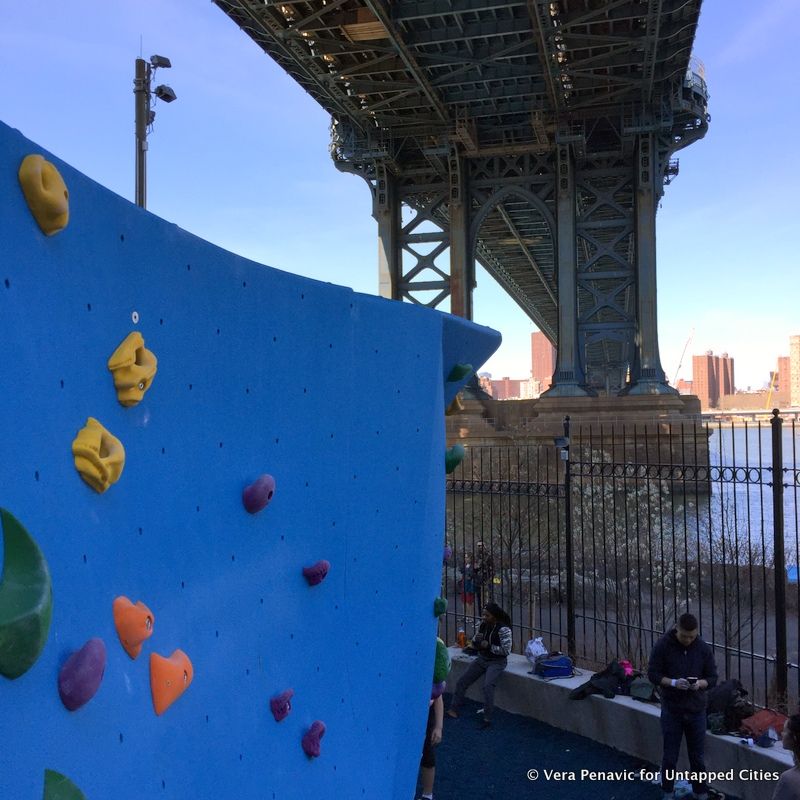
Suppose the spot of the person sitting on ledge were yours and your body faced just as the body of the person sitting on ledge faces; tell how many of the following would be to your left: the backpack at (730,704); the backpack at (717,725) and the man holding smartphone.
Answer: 3

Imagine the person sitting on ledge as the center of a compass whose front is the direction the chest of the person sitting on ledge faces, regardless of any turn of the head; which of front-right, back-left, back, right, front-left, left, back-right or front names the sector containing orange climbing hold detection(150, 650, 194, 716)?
front-left

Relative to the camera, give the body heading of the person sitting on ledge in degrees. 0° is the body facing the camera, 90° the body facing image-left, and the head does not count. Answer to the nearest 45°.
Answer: approximately 45°

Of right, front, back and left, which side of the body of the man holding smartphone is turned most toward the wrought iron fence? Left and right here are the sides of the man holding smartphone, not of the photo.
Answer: back

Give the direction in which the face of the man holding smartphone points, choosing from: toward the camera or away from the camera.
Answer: toward the camera

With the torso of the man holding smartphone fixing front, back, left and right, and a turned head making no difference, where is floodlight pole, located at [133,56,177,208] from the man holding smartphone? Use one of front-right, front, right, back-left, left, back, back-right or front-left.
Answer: right

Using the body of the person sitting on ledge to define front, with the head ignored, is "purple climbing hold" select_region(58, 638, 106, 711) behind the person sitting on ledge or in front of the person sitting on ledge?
in front

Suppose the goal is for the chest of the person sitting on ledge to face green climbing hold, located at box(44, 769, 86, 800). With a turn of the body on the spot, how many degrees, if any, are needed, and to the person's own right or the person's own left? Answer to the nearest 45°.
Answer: approximately 45° to the person's own left

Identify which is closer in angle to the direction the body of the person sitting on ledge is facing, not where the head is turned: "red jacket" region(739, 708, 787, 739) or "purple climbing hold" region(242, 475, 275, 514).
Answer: the purple climbing hold

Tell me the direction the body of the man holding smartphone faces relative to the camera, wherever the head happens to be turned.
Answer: toward the camera

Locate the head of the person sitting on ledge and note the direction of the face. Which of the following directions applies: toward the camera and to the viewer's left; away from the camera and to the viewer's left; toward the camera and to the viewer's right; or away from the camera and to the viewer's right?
toward the camera and to the viewer's left

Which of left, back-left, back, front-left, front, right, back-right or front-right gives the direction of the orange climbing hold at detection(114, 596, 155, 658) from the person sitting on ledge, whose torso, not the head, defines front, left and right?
front-left

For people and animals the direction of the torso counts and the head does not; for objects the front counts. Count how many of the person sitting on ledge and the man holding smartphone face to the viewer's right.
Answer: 0

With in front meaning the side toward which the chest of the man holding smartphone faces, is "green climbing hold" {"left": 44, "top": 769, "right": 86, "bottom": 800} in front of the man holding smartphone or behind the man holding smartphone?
in front

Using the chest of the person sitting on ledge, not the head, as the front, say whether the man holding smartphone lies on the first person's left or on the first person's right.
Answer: on the first person's left

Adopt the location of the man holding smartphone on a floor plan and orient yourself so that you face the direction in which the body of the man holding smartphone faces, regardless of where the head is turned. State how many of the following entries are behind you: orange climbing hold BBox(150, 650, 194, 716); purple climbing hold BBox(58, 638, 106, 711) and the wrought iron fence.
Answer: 1
